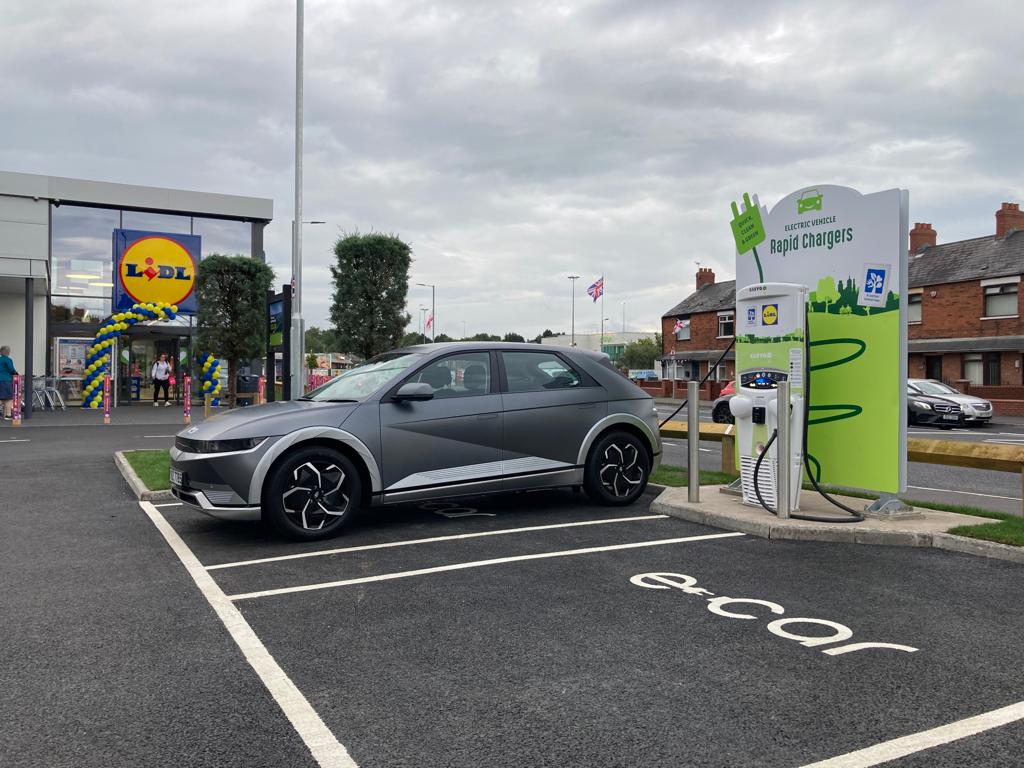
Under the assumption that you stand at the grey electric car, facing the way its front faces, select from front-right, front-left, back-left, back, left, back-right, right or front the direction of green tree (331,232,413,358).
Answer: back-right

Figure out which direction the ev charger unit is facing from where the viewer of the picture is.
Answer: facing the viewer and to the left of the viewer

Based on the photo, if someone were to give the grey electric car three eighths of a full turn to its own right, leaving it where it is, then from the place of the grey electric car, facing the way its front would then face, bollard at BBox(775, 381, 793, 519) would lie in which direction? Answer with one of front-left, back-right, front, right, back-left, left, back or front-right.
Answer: right

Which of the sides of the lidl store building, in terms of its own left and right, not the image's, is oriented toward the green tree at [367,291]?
front

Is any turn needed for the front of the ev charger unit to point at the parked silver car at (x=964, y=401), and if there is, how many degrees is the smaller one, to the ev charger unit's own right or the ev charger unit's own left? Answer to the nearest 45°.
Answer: approximately 135° to the ev charger unit's own right

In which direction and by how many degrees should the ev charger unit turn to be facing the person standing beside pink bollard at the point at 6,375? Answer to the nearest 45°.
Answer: approximately 90° to its right

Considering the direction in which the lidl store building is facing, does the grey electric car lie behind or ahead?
ahead

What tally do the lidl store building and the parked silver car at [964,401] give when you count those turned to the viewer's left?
0

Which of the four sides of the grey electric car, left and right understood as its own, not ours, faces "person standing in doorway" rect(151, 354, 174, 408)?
right

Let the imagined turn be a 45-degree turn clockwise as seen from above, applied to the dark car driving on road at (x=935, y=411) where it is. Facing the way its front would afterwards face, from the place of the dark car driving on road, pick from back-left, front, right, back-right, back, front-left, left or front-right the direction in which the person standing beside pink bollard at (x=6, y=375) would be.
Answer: front-right

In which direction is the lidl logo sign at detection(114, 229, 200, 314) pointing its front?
toward the camera
